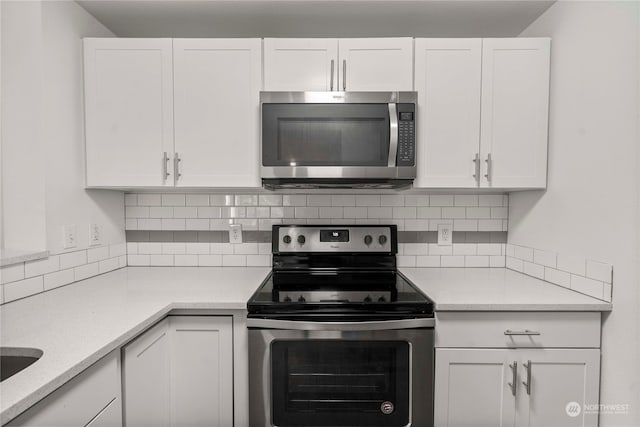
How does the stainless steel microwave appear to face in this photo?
toward the camera

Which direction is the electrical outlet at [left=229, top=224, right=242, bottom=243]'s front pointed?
toward the camera

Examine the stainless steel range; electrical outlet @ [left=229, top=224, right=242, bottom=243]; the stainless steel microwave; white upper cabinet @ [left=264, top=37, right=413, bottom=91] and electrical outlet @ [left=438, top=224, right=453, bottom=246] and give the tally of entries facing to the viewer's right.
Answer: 0

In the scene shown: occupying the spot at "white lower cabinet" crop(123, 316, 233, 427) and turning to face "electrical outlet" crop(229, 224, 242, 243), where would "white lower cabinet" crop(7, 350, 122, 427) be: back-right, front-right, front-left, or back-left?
back-left

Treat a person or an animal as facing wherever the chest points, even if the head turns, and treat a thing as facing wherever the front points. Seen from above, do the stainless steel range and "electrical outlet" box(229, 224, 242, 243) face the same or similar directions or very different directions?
same or similar directions

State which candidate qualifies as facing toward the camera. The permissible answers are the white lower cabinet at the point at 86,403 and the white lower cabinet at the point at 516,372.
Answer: the white lower cabinet at the point at 516,372

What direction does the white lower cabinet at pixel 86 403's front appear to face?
to the viewer's right

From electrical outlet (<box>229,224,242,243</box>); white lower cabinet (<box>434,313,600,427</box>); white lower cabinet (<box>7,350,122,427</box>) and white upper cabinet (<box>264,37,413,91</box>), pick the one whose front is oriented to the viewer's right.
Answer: white lower cabinet (<box>7,350,122,427</box>)

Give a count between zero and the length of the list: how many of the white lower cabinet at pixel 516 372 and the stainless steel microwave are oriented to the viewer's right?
0

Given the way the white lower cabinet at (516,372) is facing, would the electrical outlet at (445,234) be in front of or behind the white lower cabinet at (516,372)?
behind

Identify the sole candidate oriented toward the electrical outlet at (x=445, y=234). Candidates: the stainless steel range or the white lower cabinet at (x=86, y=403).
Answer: the white lower cabinet

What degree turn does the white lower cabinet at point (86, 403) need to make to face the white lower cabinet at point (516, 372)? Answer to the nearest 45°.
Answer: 0° — it already faces it

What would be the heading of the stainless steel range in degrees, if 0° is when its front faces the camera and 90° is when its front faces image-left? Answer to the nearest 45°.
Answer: approximately 0°

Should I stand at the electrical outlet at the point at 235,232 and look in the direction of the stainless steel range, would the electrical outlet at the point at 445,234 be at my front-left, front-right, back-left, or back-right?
front-left

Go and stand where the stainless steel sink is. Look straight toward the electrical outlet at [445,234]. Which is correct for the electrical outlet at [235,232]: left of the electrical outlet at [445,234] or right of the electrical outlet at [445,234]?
left

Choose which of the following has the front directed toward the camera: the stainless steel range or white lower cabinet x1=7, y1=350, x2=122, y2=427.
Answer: the stainless steel range

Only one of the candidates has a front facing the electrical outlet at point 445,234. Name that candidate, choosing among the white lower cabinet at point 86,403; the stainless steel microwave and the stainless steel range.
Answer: the white lower cabinet

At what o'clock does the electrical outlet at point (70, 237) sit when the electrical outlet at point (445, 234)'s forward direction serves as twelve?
the electrical outlet at point (70, 237) is roughly at 2 o'clock from the electrical outlet at point (445, 234).

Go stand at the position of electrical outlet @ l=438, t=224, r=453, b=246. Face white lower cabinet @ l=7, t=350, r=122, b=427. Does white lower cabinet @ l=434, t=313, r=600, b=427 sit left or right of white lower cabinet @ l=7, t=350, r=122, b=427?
left
